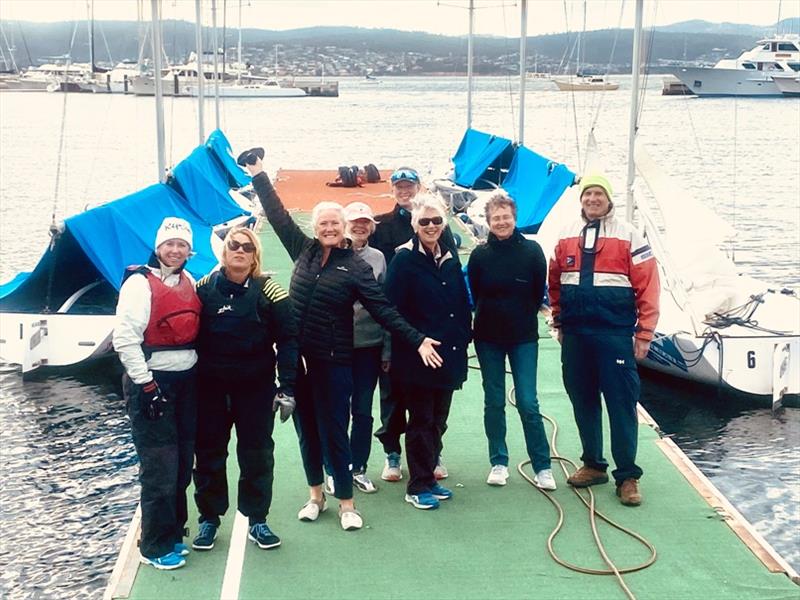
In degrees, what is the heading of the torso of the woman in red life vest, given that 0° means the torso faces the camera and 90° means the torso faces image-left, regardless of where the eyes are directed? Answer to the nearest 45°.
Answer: approximately 315°

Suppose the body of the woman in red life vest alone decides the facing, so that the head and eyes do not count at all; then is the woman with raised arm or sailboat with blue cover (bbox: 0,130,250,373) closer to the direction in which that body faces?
the woman with raised arm

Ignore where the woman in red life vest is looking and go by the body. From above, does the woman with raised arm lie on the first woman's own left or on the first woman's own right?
on the first woman's own left

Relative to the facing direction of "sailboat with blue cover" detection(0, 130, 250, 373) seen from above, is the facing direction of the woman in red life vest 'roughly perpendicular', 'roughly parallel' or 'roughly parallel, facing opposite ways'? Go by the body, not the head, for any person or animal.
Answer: roughly perpendicular

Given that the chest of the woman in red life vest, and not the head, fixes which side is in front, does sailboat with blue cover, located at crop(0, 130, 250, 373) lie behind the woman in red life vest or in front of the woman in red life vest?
behind
